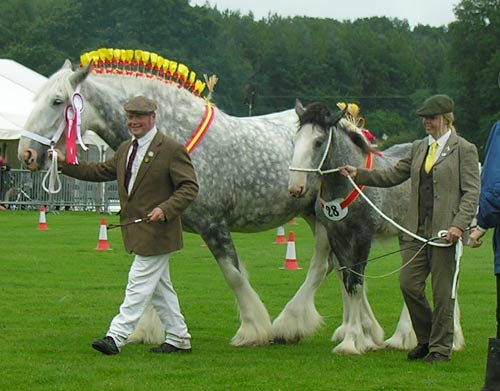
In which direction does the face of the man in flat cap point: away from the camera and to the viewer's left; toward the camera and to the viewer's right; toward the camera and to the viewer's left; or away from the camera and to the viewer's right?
toward the camera and to the viewer's left

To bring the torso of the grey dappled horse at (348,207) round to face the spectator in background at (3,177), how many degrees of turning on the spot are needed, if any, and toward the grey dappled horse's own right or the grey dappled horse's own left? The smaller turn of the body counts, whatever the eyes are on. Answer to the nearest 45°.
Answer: approximately 90° to the grey dappled horse's own right

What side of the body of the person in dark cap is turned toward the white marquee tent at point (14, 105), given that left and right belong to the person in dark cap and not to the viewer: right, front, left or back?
right

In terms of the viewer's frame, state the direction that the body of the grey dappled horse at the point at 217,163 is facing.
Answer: to the viewer's left

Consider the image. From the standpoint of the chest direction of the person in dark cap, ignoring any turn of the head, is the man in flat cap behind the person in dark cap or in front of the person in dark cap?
in front

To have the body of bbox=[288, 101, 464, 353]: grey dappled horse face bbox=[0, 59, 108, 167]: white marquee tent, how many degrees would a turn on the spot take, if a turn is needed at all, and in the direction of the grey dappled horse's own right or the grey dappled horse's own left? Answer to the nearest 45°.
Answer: approximately 90° to the grey dappled horse's own right

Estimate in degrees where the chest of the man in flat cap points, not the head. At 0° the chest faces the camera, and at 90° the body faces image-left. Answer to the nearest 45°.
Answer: approximately 45°

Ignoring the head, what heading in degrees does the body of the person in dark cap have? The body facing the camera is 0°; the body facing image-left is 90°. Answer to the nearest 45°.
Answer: approximately 45°

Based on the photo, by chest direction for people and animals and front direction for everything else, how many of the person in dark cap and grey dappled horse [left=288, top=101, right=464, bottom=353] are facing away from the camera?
0

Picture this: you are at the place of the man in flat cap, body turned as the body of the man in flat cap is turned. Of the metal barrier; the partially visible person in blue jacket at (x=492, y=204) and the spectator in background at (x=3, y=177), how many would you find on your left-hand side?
1

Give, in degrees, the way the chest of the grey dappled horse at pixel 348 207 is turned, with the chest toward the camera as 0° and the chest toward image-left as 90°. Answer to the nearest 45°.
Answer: approximately 45°
